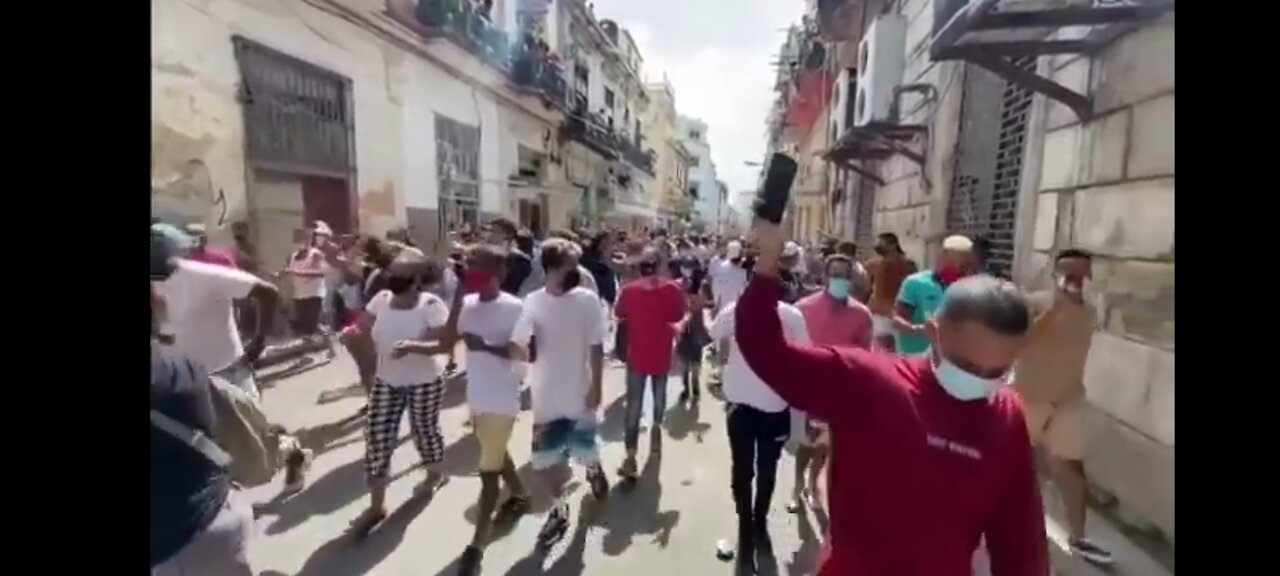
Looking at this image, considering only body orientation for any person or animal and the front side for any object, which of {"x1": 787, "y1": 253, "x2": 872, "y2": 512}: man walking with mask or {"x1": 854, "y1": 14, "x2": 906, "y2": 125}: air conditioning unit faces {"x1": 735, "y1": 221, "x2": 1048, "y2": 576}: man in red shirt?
the man walking with mask

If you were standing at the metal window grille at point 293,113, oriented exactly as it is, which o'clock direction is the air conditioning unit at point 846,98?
The air conditioning unit is roughly at 10 o'clock from the metal window grille.

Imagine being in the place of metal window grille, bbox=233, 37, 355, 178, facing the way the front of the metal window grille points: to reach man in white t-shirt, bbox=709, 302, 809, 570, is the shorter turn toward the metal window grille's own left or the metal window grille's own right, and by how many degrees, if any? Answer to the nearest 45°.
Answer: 0° — it already faces them

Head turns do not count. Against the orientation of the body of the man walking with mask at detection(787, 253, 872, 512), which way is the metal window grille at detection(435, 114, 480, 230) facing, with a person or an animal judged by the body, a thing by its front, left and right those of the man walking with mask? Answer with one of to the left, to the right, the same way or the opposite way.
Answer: to the left

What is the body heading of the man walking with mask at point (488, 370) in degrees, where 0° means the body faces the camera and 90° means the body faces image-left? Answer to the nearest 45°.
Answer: approximately 45°

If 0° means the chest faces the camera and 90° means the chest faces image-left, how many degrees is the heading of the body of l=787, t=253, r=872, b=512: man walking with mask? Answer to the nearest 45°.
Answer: approximately 0°

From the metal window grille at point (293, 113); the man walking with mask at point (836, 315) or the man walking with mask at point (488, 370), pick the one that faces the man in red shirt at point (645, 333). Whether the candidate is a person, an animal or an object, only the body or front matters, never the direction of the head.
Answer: the metal window grille

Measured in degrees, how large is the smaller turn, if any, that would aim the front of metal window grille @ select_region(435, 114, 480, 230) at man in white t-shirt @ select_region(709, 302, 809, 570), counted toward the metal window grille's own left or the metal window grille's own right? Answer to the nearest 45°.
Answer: approximately 45° to the metal window grille's own right

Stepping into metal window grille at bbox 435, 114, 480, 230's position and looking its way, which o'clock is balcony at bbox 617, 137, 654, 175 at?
The balcony is roughly at 8 o'clock from the metal window grille.

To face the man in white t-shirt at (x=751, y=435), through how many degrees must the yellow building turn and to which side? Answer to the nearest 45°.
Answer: approximately 45° to its right

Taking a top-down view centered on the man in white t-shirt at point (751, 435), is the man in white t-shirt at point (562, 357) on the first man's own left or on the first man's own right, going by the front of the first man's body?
on the first man's own right

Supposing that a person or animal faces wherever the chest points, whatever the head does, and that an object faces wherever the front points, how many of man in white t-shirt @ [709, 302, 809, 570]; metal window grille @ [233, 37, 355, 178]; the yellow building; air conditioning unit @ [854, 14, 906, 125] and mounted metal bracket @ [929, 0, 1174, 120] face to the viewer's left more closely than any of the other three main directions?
2
